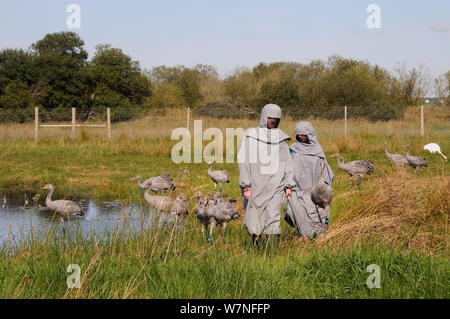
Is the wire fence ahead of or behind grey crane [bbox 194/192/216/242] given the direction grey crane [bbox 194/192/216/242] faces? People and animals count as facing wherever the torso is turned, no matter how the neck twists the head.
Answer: behind

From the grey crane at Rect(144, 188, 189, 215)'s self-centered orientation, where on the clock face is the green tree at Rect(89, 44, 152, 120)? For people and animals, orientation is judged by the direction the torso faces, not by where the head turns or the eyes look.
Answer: The green tree is roughly at 3 o'clock from the grey crane.

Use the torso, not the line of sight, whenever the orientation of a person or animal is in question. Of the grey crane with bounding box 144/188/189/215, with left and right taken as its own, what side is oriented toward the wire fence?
right

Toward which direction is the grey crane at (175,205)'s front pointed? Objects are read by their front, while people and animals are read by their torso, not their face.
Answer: to the viewer's left

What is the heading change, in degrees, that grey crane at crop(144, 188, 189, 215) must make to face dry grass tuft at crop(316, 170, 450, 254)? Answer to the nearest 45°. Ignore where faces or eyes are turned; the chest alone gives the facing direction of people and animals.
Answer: approximately 135° to its left

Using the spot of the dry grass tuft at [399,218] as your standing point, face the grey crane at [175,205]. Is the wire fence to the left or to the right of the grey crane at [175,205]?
right

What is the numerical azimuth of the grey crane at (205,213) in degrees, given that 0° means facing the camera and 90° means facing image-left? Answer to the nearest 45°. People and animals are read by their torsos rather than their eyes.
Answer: approximately 45°
